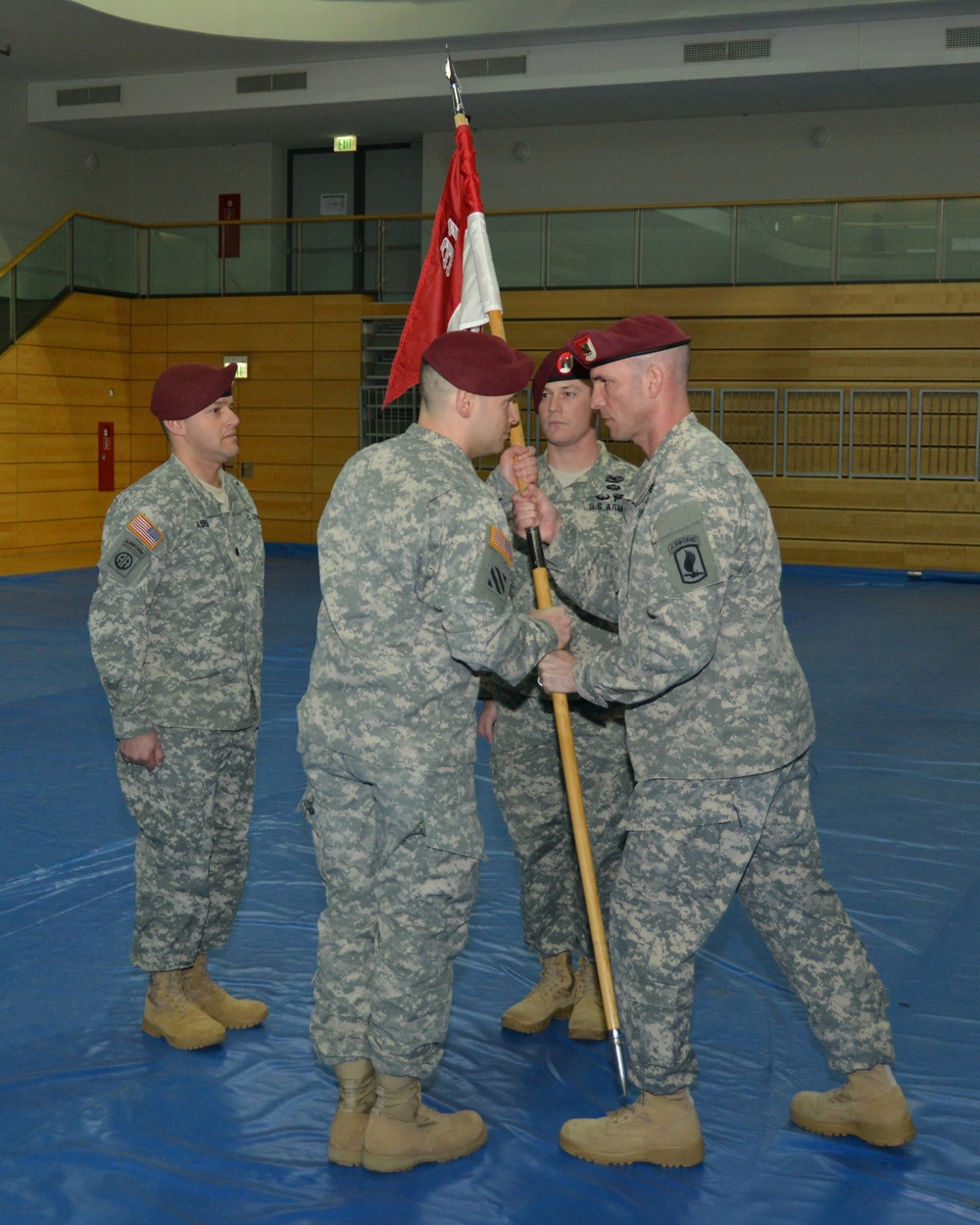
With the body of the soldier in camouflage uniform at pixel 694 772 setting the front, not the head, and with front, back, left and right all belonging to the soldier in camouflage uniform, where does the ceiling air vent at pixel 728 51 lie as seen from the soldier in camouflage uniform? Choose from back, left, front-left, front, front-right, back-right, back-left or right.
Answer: right

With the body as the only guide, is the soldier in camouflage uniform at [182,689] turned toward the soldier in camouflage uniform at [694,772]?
yes

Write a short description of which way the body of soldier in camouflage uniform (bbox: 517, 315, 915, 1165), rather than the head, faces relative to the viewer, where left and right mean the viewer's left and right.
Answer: facing to the left of the viewer

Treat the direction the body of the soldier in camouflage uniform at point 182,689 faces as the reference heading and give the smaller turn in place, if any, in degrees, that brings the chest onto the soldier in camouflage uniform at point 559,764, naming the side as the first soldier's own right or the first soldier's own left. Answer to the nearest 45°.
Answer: approximately 45° to the first soldier's own left

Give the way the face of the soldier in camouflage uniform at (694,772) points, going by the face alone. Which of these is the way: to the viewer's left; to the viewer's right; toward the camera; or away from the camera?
to the viewer's left

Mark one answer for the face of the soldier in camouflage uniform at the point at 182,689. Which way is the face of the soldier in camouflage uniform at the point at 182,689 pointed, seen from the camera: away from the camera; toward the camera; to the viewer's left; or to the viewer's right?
to the viewer's right

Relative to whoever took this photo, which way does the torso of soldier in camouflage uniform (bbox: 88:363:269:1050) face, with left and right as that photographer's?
facing the viewer and to the right of the viewer

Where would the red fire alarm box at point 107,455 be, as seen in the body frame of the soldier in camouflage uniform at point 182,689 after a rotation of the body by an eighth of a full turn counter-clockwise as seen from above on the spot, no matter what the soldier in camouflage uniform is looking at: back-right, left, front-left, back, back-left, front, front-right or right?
left

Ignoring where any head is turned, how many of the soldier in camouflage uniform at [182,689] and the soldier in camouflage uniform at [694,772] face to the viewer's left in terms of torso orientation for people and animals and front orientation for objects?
1

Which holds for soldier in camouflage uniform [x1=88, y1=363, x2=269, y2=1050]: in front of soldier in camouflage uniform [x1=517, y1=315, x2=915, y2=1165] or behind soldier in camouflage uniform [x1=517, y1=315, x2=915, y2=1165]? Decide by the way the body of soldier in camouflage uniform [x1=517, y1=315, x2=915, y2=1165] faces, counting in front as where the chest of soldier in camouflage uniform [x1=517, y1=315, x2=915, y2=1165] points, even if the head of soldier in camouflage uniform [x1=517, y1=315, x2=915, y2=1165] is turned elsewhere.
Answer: in front
